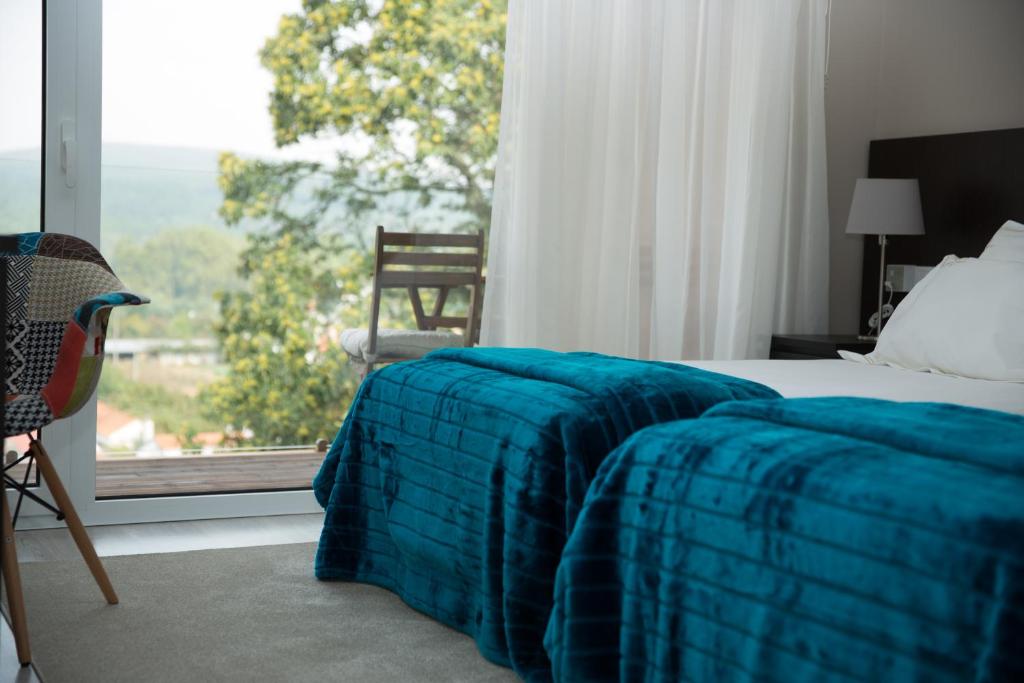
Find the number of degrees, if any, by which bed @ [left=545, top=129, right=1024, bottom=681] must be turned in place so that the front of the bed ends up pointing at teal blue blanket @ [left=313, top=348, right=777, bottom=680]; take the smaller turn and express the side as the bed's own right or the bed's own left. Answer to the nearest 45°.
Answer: approximately 90° to the bed's own right

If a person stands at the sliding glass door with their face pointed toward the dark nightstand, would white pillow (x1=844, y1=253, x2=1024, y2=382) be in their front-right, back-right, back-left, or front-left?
front-right

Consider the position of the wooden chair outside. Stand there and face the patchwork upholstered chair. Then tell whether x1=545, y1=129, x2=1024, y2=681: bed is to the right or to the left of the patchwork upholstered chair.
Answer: left

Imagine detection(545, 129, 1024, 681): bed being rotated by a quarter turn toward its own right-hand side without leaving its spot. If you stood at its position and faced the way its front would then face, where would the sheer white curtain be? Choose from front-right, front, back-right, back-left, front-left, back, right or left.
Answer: front-right

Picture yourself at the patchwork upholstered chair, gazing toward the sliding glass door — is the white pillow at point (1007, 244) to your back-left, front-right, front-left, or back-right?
front-right

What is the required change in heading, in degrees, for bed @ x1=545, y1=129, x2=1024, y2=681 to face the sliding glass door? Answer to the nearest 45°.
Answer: approximately 90° to its right

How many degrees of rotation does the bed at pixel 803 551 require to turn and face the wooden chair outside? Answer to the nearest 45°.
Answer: approximately 90° to its right

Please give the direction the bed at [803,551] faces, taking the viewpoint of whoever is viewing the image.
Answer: facing the viewer and to the left of the viewer

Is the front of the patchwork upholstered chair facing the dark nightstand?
no

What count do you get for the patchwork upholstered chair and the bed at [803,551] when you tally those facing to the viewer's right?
0
